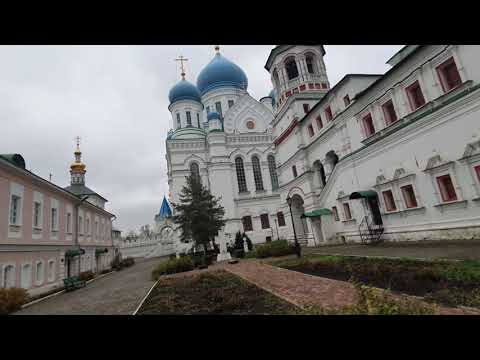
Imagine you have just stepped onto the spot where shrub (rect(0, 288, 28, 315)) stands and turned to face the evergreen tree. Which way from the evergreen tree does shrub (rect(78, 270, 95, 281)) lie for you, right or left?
left

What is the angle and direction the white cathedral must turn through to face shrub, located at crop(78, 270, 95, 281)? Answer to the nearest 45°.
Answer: approximately 45° to its right

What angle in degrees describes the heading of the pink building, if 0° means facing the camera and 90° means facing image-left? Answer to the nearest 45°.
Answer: approximately 315°

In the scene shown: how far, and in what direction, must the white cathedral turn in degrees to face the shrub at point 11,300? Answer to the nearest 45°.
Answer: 0° — it already faces it
